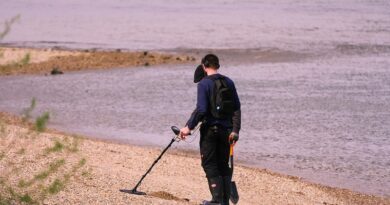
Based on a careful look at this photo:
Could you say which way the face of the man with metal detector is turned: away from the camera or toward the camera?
away from the camera

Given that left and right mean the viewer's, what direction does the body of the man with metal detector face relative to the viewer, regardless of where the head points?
facing away from the viewer and to the left of the viewer
